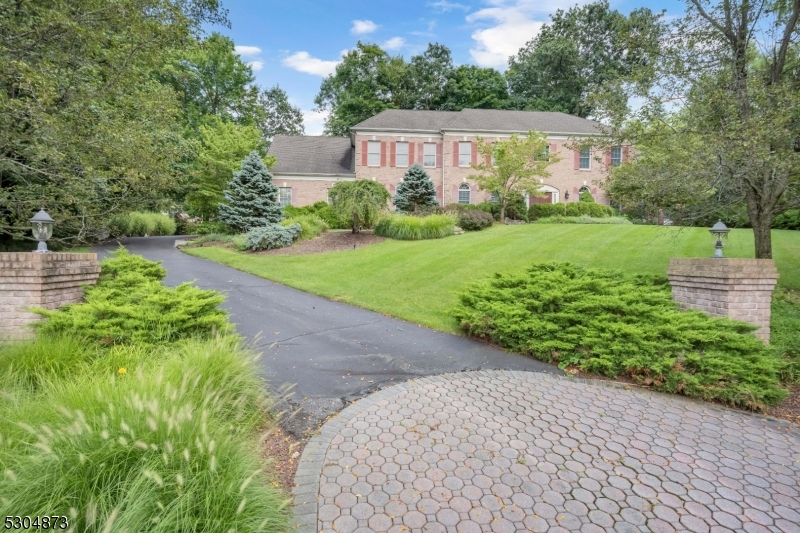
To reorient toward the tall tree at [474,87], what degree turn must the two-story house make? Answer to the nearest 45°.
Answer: approximately 180°

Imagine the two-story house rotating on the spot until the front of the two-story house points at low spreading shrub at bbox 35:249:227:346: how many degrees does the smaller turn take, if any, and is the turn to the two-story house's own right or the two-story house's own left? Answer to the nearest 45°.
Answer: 0° — it already faces it

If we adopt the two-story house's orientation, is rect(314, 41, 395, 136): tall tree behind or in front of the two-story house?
behind

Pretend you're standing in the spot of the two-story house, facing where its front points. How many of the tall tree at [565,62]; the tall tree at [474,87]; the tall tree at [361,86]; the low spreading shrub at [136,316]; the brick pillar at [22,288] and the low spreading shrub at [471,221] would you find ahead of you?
3

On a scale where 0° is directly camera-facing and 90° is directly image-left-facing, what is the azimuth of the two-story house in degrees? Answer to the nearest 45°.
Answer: approximately 0°

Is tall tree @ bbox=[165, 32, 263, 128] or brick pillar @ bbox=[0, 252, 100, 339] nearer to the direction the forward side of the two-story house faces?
the brick pillar

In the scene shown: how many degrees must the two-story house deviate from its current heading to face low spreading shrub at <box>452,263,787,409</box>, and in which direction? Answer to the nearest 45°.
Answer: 0° — it already faces it
